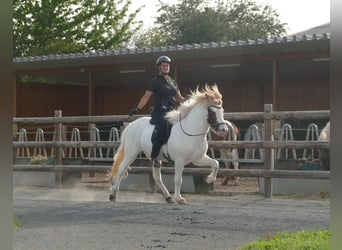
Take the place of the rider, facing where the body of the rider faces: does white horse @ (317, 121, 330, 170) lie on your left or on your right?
on your left

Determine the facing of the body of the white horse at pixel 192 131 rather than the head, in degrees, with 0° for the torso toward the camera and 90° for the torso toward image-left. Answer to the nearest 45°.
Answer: approximately 315°

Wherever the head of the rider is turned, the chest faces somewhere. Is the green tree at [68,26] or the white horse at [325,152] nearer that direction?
the white horse

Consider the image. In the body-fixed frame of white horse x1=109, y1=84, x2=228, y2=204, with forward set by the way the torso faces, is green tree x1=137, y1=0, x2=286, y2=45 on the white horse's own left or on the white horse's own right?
on the white horse's own left

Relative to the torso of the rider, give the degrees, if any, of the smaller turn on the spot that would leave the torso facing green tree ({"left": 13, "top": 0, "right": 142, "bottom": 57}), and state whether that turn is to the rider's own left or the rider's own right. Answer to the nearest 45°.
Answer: approximately 135° to the rider's own left

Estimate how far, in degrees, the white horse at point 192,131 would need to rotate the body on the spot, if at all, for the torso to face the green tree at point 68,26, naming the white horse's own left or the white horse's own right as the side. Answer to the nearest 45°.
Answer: approximately 135° to the white horse's own left

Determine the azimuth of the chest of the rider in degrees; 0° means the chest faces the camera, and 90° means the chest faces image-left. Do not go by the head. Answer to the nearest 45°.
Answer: approximately 315°
